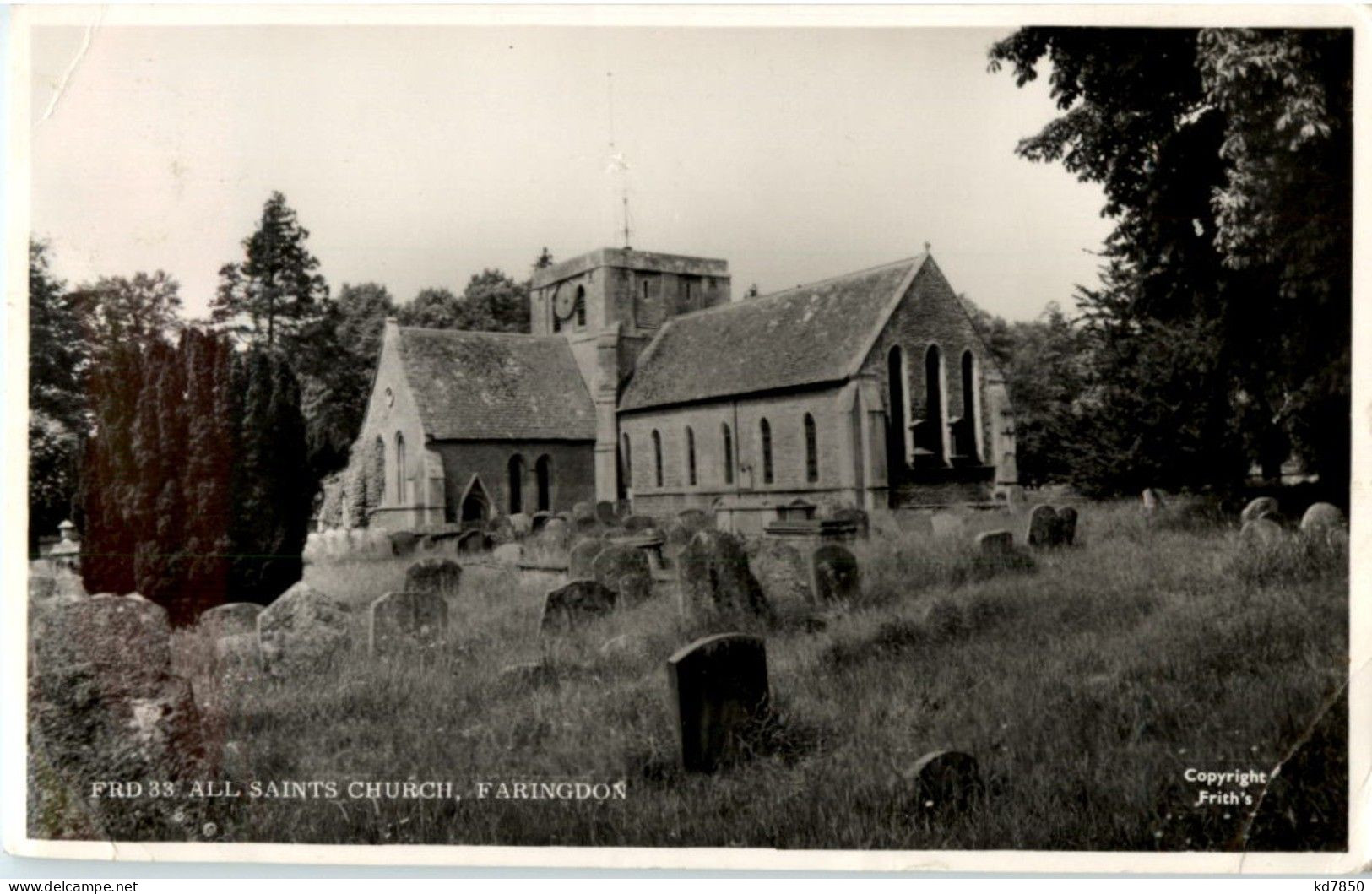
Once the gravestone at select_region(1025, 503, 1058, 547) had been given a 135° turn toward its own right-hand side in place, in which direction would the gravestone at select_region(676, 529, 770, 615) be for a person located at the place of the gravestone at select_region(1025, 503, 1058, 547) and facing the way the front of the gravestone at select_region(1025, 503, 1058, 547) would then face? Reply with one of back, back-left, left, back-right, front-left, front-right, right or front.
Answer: left

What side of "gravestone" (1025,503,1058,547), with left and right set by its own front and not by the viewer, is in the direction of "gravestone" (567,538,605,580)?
right

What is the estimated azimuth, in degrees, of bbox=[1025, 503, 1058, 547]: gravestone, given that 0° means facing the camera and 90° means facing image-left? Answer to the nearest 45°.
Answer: approximately 0°
